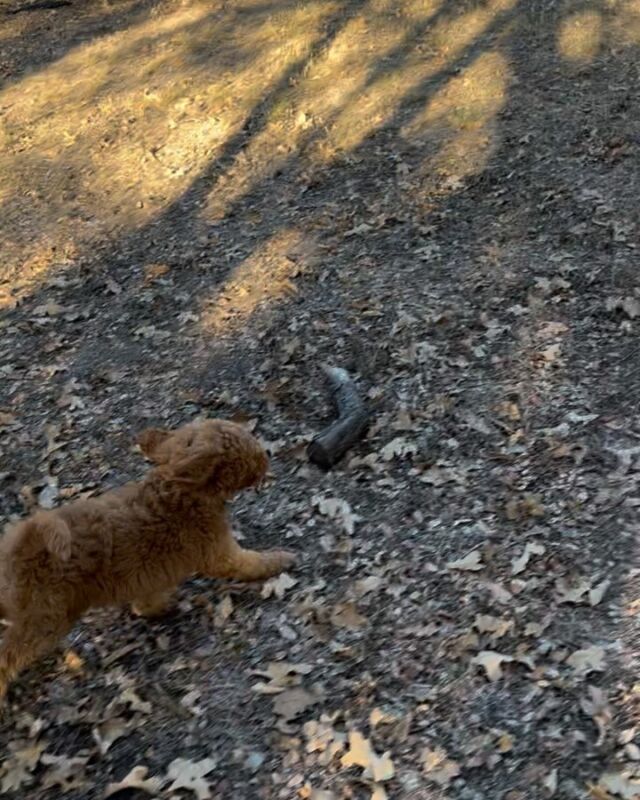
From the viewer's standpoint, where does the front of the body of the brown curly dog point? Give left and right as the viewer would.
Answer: facing away from the viewer and to the right of the viewer

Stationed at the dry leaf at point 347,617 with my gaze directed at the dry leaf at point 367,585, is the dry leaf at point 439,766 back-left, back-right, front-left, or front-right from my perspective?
back-right

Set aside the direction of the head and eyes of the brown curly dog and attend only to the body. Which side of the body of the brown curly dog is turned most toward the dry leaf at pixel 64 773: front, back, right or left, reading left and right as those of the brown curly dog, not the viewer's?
back

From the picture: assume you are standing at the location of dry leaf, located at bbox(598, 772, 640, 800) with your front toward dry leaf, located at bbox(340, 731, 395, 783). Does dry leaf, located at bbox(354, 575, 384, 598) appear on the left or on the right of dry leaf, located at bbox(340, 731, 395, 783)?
right

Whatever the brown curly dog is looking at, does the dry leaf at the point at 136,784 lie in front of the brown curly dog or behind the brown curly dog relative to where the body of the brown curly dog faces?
behind

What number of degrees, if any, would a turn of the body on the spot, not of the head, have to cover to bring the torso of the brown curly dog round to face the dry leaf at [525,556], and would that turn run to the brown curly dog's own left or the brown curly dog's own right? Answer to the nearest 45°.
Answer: approximately 45° to the brown curly dog's own right
